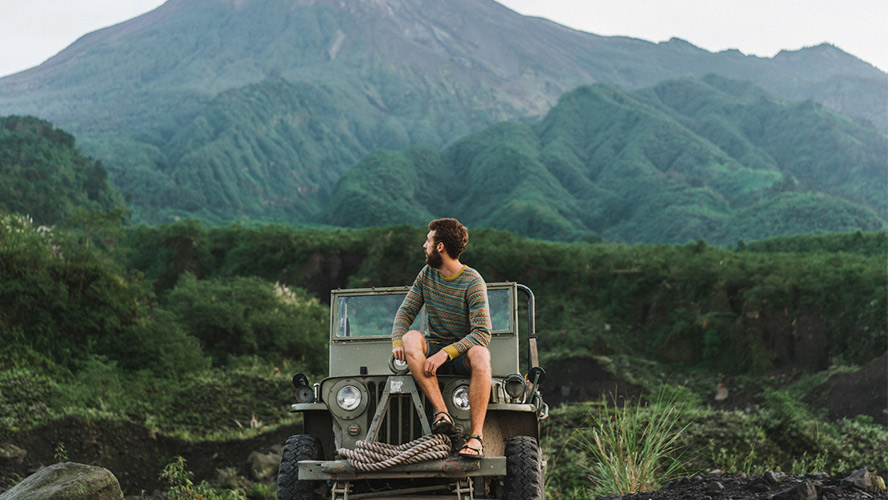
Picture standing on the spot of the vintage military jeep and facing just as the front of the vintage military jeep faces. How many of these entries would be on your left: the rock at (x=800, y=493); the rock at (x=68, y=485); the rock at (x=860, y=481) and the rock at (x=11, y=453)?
2

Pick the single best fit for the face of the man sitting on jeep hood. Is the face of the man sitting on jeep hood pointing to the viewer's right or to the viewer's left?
to the viewer's left

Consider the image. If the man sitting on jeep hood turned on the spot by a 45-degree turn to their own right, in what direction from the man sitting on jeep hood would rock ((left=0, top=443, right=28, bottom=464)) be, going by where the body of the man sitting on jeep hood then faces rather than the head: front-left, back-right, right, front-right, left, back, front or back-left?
right

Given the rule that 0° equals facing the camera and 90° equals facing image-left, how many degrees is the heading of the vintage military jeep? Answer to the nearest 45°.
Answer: approximately 0°

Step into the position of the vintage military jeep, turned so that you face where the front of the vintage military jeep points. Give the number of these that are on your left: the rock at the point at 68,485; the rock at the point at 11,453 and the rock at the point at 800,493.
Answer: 1

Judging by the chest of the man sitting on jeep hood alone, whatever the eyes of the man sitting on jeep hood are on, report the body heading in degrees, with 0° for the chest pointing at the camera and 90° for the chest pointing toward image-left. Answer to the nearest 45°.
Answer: approximately 0°

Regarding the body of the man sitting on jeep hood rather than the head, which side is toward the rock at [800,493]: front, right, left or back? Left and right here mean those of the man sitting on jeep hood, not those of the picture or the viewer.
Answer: left
